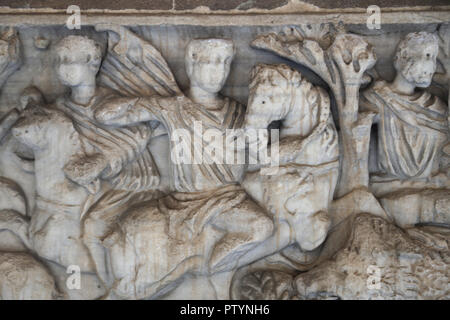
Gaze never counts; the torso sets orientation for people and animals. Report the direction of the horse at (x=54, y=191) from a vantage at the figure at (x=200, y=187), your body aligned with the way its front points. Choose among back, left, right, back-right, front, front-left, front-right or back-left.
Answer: right

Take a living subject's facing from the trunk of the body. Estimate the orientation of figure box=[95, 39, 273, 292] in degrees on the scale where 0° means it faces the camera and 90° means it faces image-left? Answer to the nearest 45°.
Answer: approximately 0°

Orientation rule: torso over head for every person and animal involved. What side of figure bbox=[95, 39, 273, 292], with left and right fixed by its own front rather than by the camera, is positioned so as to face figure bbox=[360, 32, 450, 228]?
left
